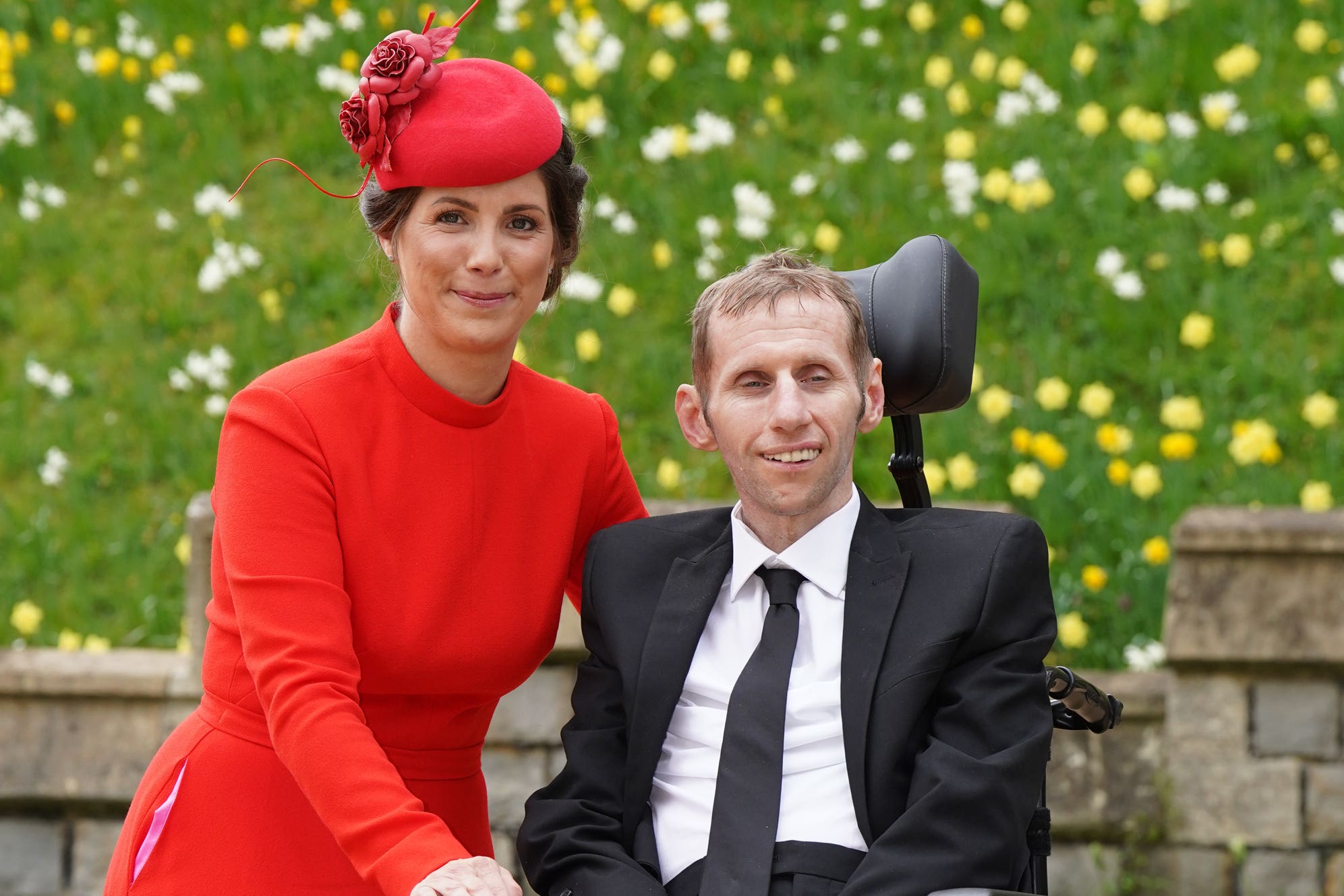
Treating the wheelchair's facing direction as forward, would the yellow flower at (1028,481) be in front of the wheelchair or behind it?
behind

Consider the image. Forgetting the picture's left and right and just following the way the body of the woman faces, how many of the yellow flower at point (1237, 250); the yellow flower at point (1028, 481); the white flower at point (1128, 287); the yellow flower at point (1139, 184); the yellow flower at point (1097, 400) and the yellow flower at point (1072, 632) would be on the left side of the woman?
6

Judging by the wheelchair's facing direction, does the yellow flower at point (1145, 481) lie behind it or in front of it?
behind

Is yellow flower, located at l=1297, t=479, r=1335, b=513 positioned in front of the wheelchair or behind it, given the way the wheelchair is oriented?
behind

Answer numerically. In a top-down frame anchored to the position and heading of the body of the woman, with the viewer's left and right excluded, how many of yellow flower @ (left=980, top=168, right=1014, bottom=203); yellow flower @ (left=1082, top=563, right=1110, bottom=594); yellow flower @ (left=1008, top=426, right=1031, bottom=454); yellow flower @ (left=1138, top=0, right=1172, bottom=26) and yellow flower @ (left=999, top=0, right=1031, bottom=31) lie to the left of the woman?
5

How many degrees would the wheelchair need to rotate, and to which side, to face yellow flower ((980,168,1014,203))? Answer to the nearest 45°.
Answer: approximately 135° to its right

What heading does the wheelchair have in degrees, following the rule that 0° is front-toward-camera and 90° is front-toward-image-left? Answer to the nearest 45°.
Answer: approximately 45°

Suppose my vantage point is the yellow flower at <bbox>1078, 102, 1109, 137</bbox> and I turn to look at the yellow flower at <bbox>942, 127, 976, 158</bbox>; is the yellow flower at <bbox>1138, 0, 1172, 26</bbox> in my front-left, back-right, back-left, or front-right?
back-right

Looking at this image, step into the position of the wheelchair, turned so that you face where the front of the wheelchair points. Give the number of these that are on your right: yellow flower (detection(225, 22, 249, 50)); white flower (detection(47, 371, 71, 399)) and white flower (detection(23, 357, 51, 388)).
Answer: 3

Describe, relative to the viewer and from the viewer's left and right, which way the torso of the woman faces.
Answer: facing the viewer and to the right of the viewer

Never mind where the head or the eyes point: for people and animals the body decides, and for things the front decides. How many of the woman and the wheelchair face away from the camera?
0

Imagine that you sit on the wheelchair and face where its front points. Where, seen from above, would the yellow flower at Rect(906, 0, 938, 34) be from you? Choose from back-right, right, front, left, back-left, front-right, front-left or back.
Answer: back-right
